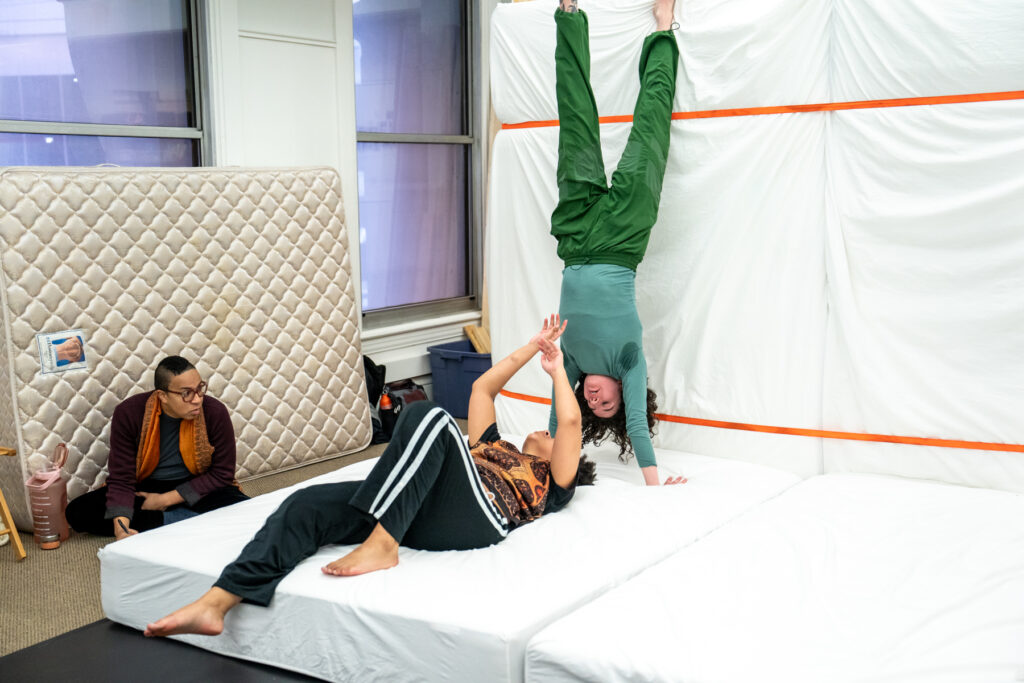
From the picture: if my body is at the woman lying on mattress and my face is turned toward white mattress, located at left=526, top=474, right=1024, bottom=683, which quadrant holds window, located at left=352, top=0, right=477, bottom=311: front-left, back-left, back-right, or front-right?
back-left

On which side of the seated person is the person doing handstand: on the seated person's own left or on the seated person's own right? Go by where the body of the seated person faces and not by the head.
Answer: on the seated person's own left

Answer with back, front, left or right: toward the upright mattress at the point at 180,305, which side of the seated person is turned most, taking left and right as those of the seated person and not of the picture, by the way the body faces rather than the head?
back

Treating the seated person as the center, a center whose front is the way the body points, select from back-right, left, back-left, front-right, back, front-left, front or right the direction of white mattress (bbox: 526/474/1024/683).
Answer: front-left

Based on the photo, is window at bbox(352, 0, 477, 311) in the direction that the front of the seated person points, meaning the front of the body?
no

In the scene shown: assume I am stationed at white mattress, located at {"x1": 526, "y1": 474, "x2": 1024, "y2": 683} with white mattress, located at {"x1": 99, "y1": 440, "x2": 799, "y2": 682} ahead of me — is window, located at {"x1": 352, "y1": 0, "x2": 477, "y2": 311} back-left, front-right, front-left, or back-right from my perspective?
front-right

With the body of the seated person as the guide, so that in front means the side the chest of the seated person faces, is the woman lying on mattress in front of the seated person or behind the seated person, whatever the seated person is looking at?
in front

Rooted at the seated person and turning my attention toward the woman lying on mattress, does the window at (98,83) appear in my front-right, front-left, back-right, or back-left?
back-left

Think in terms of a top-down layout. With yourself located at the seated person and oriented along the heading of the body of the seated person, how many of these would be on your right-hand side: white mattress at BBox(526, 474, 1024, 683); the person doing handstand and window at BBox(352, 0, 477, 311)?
0

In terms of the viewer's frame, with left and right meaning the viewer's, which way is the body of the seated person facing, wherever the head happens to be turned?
facing the viewer
